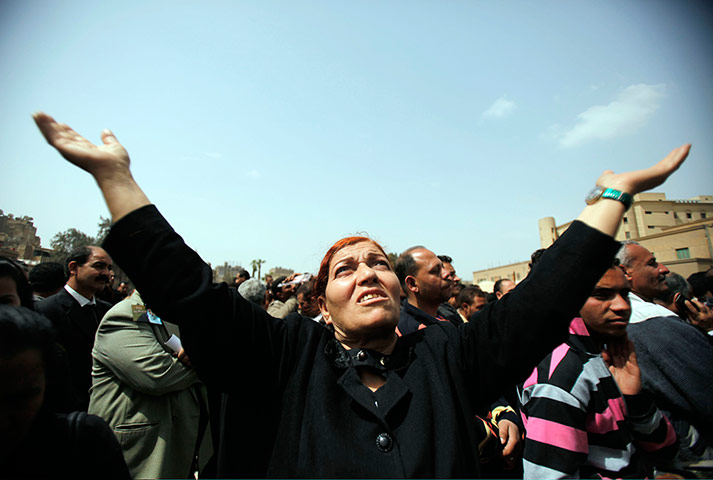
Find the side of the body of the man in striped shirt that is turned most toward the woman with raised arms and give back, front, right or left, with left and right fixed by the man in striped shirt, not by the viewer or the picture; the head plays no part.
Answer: right

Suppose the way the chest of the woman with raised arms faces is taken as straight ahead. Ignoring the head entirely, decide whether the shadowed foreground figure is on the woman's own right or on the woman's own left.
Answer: on the woman's own right

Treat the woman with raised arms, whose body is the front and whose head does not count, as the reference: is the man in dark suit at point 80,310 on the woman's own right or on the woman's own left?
on the woman's own right

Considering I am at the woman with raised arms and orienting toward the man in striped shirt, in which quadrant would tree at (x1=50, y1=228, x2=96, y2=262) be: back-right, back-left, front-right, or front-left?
back-left

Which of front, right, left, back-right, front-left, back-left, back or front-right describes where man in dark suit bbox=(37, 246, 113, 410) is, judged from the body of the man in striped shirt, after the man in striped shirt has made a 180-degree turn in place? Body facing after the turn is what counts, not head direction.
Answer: front-left

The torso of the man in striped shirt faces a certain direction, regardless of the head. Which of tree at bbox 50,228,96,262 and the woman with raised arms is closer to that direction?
the woman with raised arms

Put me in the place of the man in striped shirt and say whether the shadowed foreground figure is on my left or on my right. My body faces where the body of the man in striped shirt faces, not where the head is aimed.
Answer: on my right

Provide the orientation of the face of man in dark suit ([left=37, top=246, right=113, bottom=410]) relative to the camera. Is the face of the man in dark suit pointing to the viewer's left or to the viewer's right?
to the viewer's right

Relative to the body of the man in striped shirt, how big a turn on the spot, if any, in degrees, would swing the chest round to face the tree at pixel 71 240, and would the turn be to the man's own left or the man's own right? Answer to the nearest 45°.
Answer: approximately 135° to the man's own right

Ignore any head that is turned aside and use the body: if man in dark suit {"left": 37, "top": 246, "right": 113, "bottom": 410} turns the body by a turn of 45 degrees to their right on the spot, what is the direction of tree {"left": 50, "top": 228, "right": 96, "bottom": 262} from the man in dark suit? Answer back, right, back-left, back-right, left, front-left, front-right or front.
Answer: back

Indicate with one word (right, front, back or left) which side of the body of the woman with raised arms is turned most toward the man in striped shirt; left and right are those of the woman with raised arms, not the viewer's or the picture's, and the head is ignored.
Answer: left
